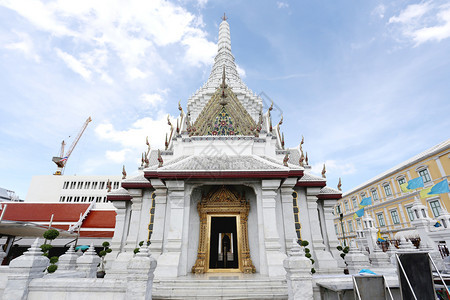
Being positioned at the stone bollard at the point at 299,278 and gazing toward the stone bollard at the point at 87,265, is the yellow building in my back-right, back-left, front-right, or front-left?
back-right

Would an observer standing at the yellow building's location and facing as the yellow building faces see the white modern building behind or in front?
in front

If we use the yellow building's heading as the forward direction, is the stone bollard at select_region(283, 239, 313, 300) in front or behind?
in front

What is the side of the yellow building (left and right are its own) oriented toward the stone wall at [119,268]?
front

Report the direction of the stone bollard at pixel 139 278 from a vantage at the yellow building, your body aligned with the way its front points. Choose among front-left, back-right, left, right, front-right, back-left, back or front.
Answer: front-left

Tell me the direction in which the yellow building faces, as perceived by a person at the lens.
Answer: facing the viewer and to the left of the viewer

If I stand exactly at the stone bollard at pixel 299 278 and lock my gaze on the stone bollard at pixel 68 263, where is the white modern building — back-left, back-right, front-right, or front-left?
front-right

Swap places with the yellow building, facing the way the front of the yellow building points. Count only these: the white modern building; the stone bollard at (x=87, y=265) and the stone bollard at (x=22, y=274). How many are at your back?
0

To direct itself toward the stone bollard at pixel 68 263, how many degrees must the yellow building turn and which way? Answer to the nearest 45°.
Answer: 0° — it already faces it

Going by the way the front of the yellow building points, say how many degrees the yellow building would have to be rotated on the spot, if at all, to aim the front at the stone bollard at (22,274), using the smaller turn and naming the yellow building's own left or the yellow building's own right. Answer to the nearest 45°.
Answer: approximately 45° to the yellow building's own left

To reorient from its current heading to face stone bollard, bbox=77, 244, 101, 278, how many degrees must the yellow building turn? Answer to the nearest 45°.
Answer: approximately 45° to its left

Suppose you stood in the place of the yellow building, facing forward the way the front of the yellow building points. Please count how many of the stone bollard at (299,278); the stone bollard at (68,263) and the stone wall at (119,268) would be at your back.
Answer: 0
